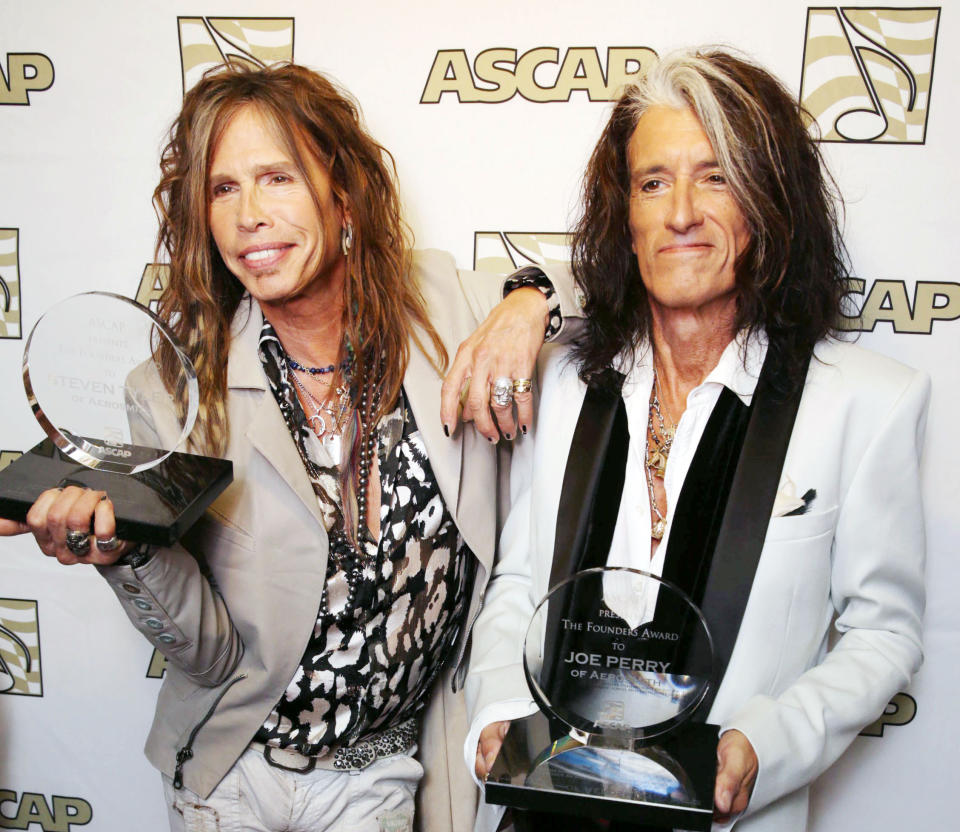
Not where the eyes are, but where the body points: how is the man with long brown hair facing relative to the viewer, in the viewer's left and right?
facing the viewer

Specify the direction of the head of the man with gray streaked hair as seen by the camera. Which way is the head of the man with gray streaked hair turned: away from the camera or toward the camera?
toward the camera
